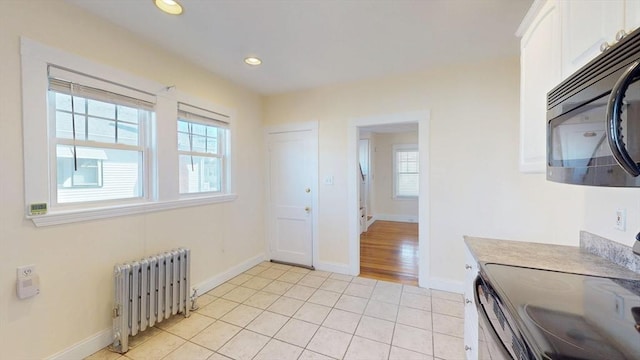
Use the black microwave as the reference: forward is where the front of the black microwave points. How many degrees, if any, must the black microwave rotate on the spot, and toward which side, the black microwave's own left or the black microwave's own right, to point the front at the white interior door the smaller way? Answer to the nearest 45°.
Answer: approximately 45° to the black microwave's own right

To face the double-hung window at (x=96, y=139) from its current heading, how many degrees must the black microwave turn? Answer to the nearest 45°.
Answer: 0° — it already faces it

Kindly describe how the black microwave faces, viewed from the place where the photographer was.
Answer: facing the viewer and to the left of the viewer

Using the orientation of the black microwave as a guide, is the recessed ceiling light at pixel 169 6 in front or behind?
in front

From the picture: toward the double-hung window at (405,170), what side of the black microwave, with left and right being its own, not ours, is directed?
right

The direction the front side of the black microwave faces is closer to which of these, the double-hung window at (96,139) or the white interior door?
the double-hung window

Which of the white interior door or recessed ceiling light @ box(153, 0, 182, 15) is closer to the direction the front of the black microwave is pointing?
the recessed ceiling light

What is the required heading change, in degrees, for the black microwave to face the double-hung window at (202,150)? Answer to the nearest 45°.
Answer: approximately 45° to its right

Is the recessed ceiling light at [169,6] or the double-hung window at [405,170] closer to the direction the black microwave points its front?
the recessed ceiling light

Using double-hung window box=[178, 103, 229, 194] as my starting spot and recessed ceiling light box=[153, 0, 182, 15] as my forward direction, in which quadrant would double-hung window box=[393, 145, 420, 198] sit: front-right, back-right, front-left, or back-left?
back-left
